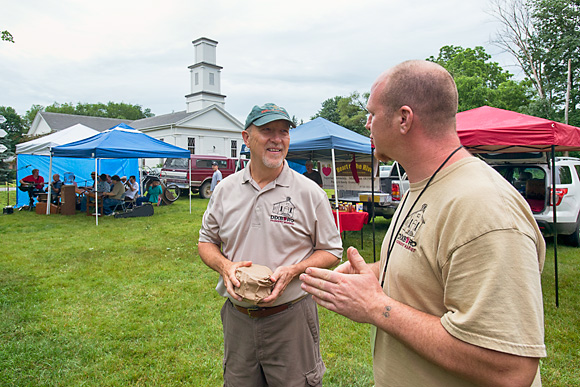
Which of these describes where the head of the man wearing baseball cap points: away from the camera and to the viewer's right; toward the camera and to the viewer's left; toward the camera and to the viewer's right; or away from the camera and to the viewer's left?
toward the camera and to the viewer's right

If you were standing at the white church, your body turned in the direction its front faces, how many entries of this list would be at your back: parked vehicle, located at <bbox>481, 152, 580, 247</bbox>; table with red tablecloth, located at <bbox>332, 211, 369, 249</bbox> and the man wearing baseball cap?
0

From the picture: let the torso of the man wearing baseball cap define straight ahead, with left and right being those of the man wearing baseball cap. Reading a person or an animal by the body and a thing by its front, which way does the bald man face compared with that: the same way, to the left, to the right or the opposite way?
to the right

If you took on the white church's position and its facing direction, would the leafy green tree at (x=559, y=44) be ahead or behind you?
ahead

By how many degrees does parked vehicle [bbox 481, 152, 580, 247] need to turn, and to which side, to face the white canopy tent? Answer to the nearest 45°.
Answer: approximately 135° to its left

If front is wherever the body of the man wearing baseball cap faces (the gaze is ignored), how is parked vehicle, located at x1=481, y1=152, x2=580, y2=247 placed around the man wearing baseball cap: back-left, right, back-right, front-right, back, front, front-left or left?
back-left

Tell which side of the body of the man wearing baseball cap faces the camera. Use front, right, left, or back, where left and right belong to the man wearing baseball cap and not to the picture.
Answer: front

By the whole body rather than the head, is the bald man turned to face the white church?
no

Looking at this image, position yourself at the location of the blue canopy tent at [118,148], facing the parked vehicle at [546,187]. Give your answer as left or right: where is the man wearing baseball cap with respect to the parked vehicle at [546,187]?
right

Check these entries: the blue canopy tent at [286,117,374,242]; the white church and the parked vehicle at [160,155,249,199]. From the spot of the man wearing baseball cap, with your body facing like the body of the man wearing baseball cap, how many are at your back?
3

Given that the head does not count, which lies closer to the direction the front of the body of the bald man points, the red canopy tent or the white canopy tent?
the white canopy tent

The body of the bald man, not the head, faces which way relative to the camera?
to the viewer's left

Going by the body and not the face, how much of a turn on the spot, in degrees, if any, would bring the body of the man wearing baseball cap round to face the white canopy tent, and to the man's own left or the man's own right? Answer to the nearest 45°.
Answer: approximately 135° to the man's own right

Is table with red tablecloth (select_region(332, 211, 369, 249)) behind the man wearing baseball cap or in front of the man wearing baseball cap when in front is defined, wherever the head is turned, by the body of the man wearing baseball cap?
behind

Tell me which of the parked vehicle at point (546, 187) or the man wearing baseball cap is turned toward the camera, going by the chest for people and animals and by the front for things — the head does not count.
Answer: the man wearing baseball cap

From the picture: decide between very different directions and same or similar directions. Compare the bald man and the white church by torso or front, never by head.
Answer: very different directions

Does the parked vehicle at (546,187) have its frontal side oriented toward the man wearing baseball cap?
no

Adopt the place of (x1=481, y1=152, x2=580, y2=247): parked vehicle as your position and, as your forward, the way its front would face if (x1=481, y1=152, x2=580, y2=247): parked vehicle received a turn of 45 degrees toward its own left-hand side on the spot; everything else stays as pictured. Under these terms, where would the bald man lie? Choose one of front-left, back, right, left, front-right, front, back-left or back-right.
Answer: back

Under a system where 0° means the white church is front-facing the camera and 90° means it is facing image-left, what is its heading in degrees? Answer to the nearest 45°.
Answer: approximately 315°

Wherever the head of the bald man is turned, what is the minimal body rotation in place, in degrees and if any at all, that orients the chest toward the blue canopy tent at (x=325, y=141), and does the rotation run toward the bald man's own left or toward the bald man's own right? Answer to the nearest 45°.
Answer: approximately 90° to the bald man's own right

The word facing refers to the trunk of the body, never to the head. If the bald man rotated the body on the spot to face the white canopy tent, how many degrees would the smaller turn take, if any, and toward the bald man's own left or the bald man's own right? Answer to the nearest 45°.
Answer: approximately 45° to the bald man's own right
